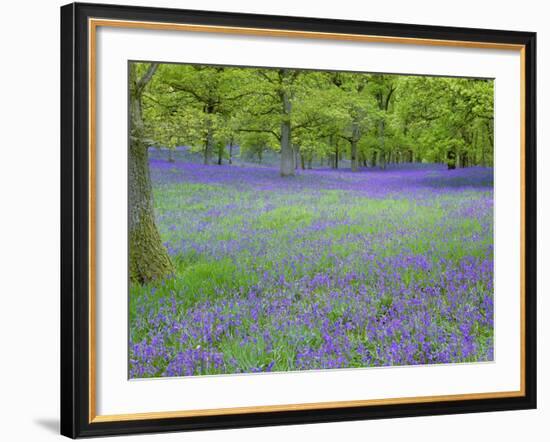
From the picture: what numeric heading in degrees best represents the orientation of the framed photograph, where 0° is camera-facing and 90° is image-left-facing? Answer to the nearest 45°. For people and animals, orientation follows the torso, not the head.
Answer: approximately 315°
